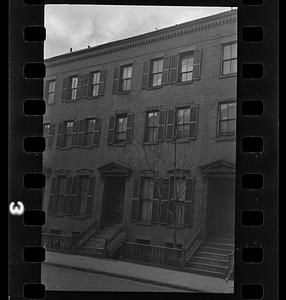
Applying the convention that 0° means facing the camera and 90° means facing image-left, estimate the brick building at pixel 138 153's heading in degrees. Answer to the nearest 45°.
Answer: approximately 45°
